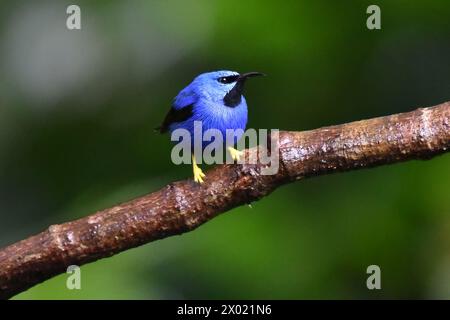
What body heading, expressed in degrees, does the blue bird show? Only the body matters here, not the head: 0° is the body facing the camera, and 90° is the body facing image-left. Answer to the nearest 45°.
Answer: approximately 315°
